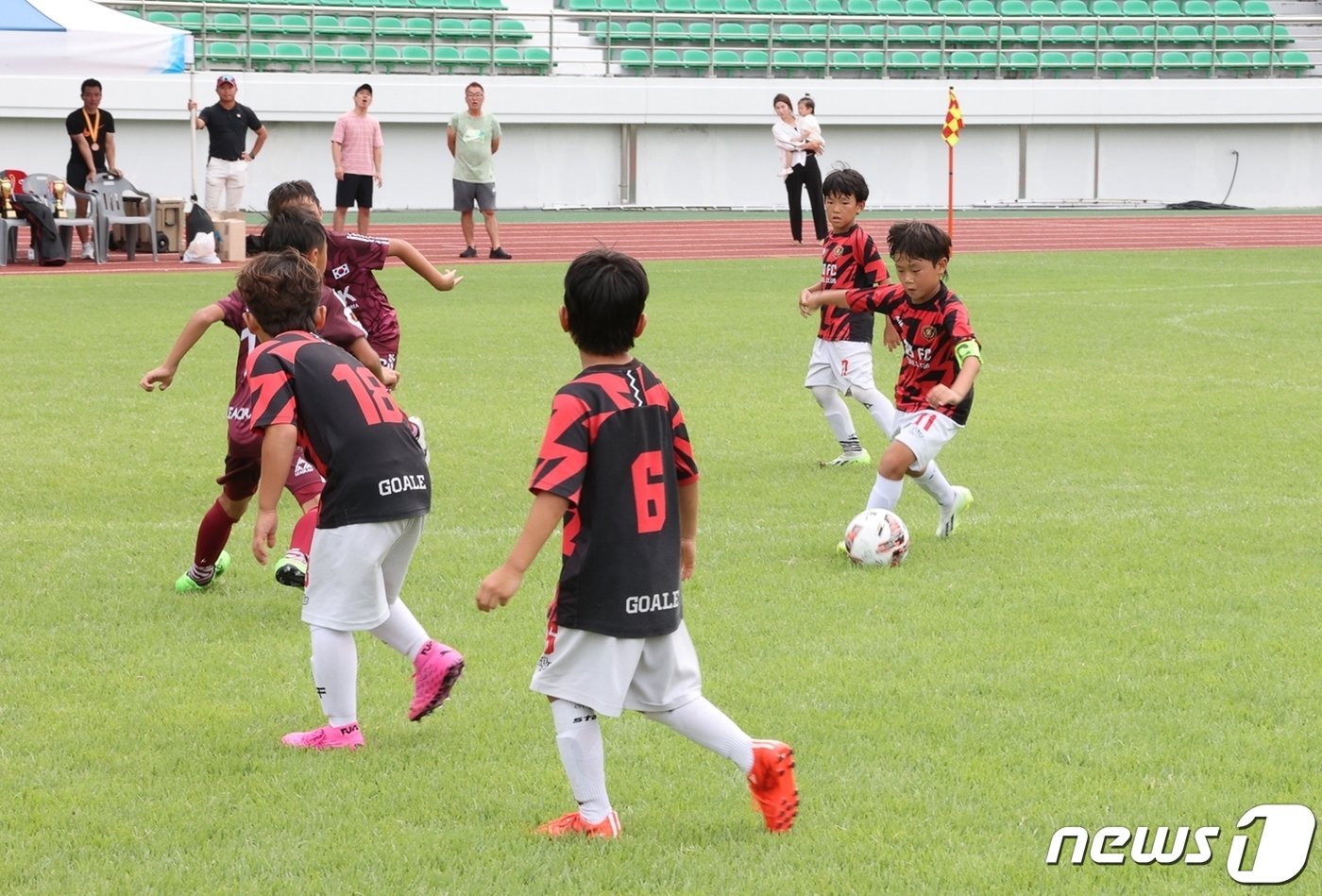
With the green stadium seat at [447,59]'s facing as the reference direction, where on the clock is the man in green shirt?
The man in green shirt is roughly at 12 o'clock from the green stadium seat.

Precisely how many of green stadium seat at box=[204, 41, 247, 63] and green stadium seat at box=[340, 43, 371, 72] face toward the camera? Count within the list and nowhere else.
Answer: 2

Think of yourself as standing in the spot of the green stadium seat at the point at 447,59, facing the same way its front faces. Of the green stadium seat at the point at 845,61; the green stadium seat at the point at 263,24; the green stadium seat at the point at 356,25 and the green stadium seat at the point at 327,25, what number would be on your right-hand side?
3

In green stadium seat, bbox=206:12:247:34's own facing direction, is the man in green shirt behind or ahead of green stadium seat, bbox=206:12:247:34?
ahead

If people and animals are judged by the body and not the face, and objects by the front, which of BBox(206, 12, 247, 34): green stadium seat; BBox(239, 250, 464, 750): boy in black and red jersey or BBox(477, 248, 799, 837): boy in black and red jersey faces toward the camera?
the green stadium seat

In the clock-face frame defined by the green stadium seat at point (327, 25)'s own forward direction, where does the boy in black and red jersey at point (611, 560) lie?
The boy in black and red jersey is roughly at 12 o'clock from the green stadium seat.

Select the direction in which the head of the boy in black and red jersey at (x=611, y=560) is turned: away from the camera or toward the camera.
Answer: away from the camera

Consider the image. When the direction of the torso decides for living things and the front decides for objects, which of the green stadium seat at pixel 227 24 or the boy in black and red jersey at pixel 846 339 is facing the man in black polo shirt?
the green stadium seat
